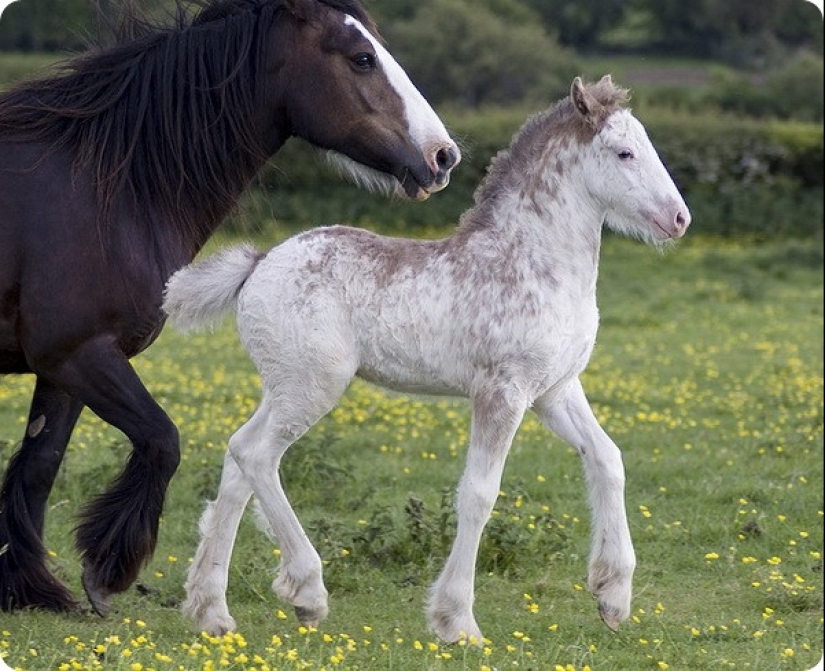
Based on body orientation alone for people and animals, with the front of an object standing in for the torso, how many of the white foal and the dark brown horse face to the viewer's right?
2

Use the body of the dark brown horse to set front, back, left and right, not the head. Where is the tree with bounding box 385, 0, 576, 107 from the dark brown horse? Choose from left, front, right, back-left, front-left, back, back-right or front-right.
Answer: left

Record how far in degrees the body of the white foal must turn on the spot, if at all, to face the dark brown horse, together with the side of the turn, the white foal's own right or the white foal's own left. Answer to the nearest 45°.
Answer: approximately 180°

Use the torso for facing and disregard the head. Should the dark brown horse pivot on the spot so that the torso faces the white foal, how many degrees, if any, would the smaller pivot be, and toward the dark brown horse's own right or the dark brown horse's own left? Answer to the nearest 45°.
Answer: approximately 45° to the dark brown horse's own right

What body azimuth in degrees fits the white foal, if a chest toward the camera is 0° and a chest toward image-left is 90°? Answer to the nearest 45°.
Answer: approximately 270°

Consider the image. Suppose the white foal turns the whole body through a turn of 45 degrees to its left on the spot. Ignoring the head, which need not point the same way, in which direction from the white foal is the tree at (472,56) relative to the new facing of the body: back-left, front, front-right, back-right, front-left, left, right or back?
front-left

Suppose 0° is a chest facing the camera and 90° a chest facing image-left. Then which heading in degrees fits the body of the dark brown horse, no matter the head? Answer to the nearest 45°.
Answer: approximately 270°
